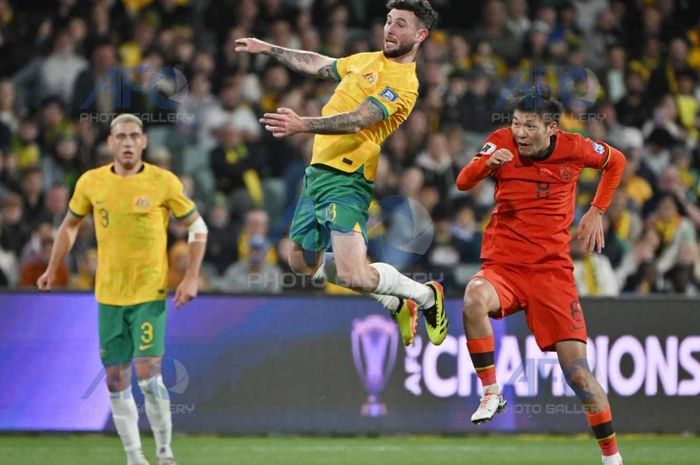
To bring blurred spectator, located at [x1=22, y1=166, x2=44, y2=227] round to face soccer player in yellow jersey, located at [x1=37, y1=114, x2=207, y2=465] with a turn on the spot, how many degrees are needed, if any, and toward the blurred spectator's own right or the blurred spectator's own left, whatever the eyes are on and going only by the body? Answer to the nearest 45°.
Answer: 0° — they already face them

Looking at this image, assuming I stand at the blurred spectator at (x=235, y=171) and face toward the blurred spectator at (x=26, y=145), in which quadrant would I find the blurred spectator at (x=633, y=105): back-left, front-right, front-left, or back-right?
back-right

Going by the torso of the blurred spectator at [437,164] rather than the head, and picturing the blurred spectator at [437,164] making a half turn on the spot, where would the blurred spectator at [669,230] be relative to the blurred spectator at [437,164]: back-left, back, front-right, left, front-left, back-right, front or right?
right

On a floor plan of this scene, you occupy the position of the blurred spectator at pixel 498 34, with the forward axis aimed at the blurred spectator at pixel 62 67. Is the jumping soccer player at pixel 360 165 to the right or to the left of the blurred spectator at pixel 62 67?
left

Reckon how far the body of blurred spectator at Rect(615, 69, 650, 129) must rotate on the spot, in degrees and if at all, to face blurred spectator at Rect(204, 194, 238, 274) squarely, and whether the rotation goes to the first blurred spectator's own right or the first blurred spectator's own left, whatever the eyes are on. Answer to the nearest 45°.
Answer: approximately 45° to the first blurred spectator's own right

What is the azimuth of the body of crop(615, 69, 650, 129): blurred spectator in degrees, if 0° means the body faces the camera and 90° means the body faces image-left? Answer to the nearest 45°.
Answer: approximately 0°

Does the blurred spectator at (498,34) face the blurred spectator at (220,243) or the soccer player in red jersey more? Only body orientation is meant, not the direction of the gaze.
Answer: the soccer player in red jersey
